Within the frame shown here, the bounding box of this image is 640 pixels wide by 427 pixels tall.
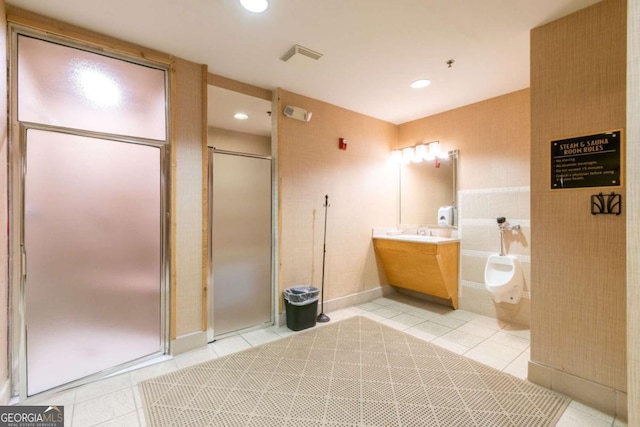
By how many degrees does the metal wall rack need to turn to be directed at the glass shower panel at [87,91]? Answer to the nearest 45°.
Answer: approximately 45° to its right

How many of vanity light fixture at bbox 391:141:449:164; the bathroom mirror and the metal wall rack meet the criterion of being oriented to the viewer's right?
0

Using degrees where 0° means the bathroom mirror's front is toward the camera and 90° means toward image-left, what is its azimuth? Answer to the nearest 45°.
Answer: approximately 45°

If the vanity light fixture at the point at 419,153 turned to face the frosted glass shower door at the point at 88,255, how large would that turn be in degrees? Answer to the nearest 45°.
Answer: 0° — it already faces it

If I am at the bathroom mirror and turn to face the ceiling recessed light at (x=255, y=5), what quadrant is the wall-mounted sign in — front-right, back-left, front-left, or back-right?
front-left

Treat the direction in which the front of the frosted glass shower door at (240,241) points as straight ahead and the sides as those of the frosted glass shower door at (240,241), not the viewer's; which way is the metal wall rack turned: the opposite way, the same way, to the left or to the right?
to the right

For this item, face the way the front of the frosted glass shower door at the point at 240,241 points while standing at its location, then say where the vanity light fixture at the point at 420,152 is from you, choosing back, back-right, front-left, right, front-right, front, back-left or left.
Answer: front-left

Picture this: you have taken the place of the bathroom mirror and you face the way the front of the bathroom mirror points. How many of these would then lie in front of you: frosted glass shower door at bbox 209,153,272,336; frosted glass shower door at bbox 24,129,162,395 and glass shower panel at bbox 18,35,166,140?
3

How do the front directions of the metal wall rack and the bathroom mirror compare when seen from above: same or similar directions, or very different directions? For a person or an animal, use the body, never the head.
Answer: same or similar directions

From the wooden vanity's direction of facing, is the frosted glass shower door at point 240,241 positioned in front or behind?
in front

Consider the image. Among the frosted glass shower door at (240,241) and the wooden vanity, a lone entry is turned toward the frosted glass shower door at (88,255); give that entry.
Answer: the wooden vanity

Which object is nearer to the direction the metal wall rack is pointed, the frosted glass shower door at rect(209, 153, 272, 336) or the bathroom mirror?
the frosted glass shower door
